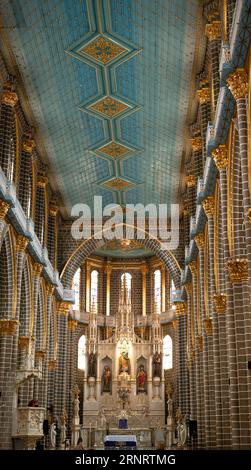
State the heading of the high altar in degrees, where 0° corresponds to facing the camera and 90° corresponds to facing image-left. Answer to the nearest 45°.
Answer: approximately 0°
